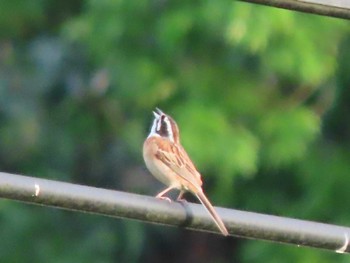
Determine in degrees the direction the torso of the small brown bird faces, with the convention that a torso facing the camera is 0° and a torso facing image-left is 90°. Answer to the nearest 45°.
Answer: approximately 90°
